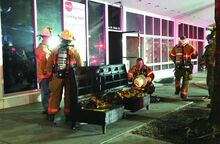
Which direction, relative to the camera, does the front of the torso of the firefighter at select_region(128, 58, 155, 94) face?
toward the camera

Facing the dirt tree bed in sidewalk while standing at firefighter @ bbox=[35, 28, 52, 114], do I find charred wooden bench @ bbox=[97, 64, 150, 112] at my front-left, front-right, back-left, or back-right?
front-left

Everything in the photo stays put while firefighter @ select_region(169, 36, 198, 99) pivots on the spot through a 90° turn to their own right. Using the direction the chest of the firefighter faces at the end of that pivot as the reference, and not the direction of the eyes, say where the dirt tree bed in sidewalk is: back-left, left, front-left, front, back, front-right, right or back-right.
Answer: left

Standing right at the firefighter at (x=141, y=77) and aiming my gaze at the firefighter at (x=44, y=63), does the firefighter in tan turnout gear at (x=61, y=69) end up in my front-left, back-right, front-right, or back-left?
front-left

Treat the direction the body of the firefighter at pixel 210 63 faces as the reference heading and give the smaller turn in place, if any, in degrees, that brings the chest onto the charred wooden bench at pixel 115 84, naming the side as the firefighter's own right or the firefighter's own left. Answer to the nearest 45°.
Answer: approximately 45° to the firefighter's own left

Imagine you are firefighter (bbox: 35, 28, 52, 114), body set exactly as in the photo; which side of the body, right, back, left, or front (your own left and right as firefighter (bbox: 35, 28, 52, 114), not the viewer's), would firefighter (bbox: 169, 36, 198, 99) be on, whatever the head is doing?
front

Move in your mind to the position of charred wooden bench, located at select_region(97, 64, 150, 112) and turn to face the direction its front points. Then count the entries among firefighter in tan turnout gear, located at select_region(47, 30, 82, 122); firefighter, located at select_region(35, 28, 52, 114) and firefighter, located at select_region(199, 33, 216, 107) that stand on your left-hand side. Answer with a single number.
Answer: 1

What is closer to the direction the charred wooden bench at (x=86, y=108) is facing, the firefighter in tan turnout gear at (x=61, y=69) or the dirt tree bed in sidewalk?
the dirt tree bed in sidewalk

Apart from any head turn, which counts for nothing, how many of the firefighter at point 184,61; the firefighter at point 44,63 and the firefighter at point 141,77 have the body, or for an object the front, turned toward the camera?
2

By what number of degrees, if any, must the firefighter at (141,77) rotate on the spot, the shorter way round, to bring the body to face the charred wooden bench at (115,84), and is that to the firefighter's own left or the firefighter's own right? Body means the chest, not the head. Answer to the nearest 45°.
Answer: approximately 45° to the firefighter's own right

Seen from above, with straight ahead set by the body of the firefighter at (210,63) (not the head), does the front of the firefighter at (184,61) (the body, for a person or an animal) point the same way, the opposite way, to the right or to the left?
to the left

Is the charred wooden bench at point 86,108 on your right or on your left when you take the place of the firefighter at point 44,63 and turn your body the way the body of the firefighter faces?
on your right

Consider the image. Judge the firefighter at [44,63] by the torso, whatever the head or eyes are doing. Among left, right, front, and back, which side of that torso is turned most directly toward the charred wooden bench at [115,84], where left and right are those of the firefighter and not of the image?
front

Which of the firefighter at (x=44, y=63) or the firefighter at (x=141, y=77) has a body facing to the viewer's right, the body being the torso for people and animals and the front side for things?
the firefighter at (x=44, y=63)

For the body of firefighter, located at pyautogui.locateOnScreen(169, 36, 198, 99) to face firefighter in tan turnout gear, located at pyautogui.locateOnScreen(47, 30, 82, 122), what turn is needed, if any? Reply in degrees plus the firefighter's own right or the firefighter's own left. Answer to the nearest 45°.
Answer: approximately 45° to the firefighter's own right

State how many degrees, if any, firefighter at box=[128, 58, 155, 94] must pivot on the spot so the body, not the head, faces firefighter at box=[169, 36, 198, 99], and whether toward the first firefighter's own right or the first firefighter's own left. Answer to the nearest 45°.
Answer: approximately 135° to the first firefighter's own left

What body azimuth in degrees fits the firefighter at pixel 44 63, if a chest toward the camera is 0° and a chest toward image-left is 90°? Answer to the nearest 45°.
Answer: approximately 270°
